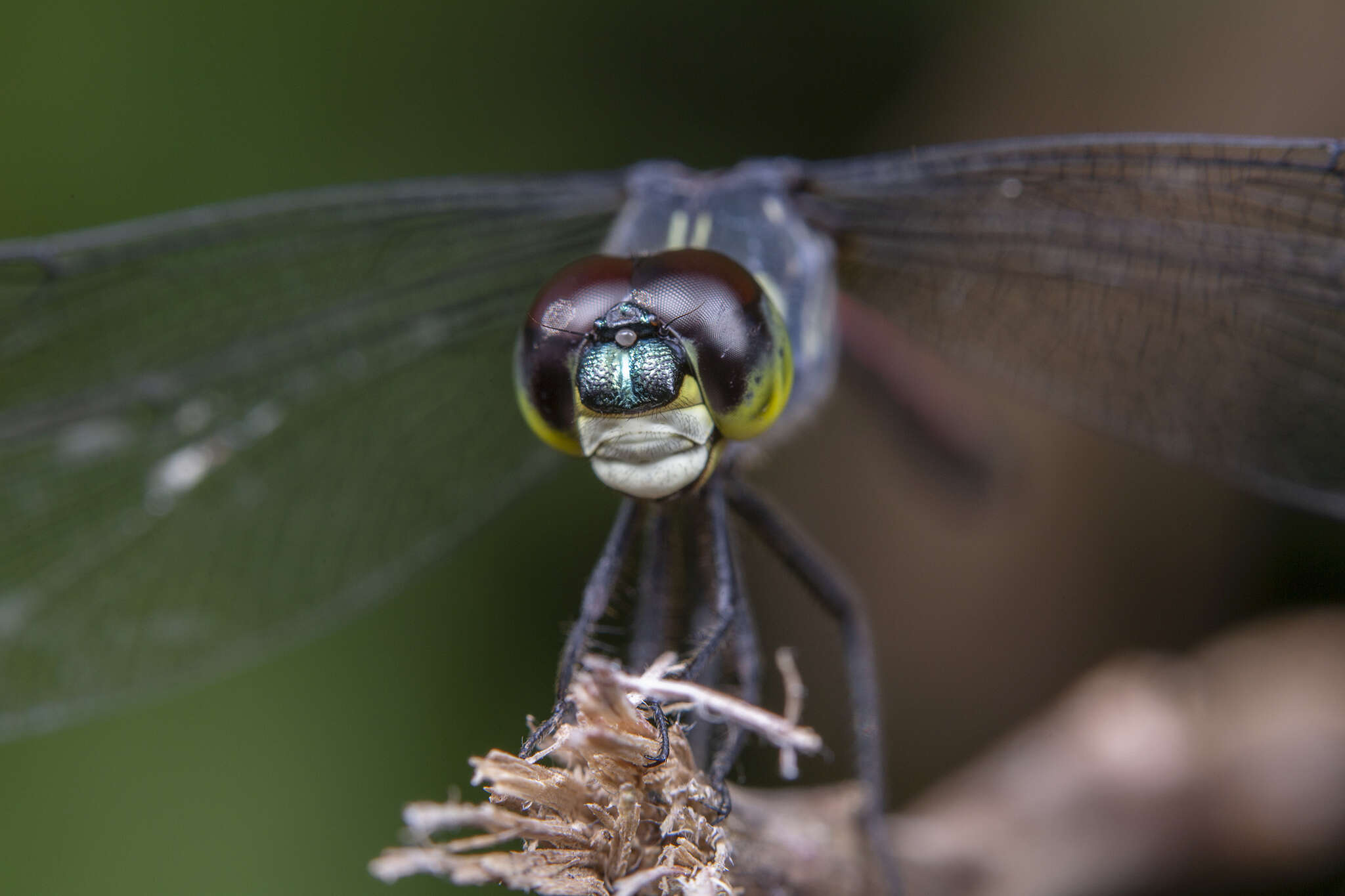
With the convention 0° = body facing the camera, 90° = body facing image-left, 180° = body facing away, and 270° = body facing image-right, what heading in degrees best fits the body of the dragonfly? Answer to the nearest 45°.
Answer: approximately 0°
